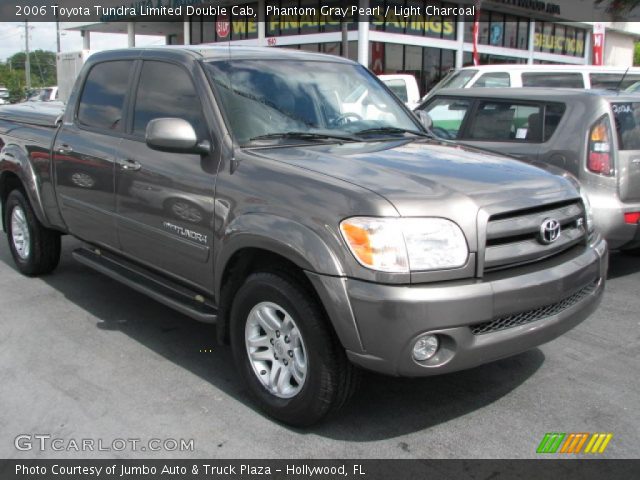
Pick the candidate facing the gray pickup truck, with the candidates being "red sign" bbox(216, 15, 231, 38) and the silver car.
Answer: the red sign

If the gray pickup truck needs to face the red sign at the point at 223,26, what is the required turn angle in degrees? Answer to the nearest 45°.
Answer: approximately 135° to its left

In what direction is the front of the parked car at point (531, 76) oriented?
to the viewer's left

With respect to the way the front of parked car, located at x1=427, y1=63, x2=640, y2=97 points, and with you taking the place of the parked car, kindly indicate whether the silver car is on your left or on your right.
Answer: on your left

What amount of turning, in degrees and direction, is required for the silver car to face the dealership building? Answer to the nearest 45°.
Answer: approximately 45° to its right

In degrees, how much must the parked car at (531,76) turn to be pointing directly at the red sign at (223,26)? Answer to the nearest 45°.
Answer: approximately 45° to its right

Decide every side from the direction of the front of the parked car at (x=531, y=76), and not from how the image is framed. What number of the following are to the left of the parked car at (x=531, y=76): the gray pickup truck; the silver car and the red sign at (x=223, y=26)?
2

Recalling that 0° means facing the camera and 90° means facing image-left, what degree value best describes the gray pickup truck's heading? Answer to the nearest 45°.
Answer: approximately 315°

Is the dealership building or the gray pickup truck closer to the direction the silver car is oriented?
the dealership building

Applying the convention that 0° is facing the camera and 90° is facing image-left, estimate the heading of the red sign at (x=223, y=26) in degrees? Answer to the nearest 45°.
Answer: approximately 0°

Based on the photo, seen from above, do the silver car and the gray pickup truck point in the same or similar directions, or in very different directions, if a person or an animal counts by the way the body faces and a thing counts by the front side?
very different directions

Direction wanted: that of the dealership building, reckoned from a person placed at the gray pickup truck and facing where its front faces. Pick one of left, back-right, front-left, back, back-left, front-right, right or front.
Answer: back-left

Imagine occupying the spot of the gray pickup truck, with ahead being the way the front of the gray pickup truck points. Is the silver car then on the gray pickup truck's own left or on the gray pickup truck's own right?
on the gray pickup truck's own left
